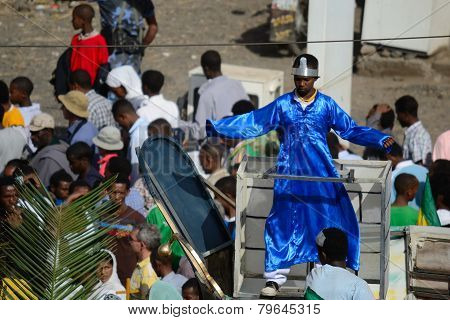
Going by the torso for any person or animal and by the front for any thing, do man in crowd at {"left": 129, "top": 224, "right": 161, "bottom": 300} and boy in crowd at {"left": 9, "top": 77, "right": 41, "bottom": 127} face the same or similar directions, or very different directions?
same or similar directions

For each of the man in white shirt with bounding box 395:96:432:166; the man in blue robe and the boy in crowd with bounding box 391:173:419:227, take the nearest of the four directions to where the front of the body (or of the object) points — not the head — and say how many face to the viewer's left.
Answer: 1

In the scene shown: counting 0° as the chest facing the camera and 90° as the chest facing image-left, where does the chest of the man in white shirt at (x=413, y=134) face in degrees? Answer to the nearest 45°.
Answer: approximately 90°

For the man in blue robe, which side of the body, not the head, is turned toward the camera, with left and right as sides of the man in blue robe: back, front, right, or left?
front

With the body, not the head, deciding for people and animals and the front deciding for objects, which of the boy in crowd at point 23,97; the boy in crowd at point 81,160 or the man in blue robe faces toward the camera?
the man in blue robe

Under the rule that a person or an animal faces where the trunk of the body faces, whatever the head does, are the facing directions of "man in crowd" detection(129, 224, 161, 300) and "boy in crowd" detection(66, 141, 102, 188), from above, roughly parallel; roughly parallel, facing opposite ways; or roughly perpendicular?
roughly parallel

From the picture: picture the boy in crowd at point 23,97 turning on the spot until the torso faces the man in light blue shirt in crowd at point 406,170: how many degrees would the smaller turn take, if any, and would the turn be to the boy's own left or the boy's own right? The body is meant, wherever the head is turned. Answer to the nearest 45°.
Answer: approximately 135° to the boy's own left
